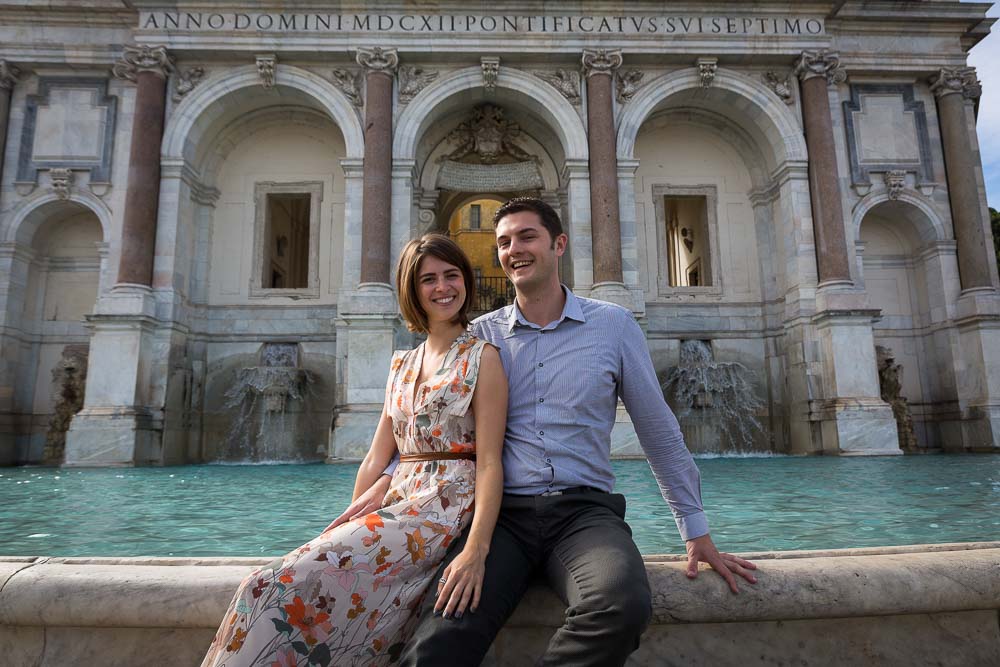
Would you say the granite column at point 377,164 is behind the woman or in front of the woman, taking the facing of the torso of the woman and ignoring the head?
behind

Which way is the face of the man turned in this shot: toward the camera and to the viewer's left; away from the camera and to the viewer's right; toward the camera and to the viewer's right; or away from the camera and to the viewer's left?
toward the camera and to the viewer's left

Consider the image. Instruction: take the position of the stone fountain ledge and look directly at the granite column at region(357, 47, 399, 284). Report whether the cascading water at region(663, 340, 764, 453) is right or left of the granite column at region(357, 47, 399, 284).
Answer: right

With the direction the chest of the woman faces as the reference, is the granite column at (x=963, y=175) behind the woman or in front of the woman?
behind

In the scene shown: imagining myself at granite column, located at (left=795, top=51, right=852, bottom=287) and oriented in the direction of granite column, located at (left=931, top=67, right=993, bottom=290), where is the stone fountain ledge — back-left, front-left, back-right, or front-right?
back-right

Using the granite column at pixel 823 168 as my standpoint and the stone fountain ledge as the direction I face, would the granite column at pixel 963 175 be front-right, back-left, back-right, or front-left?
back-left

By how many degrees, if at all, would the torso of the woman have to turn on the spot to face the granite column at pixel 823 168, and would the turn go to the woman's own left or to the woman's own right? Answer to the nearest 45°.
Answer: approximately 180°

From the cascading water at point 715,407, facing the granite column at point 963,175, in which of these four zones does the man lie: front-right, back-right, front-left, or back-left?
back-right

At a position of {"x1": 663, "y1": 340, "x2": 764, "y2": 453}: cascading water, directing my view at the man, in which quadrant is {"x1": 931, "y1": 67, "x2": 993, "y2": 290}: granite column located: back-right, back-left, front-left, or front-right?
back-left

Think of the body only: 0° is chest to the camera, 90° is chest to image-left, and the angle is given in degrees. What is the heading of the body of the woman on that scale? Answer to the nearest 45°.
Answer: approximately 45°

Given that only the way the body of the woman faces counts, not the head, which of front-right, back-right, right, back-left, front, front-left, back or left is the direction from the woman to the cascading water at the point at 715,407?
back
